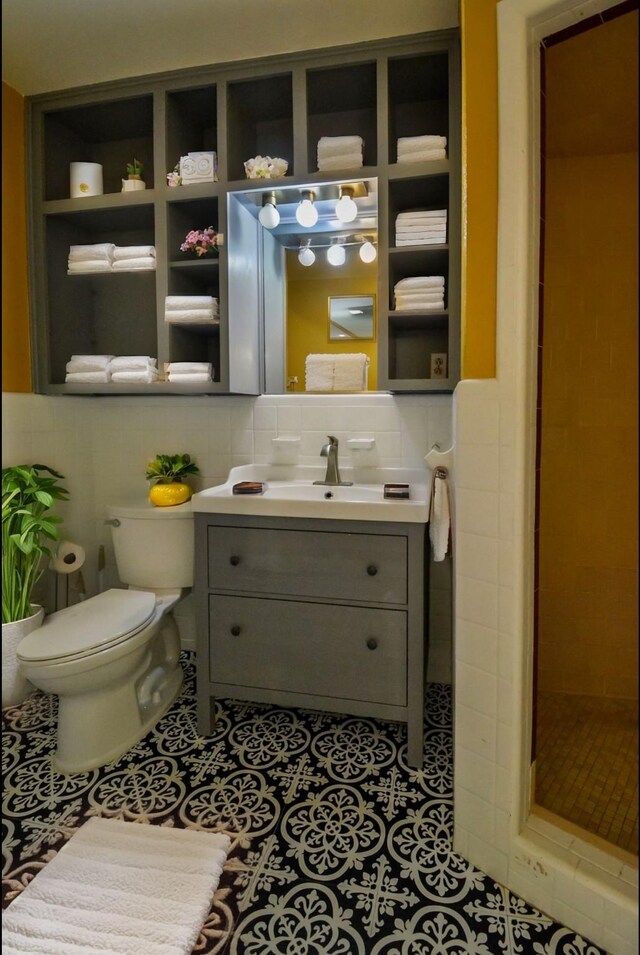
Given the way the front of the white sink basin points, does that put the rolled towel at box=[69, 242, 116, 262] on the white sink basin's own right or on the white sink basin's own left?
on the white sink basin's own right

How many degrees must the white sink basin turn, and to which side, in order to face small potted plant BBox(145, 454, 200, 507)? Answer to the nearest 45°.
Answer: approximately 135° to its right

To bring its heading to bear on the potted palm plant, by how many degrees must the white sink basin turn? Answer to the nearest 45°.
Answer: approximately 90° to its right

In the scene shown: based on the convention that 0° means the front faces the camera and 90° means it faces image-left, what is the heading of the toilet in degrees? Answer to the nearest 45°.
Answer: approximately 45°

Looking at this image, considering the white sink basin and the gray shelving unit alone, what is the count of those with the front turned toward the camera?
2

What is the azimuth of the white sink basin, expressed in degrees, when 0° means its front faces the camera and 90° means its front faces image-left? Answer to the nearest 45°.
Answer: approximately 0°

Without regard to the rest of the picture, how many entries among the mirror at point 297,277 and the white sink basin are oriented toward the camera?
2
